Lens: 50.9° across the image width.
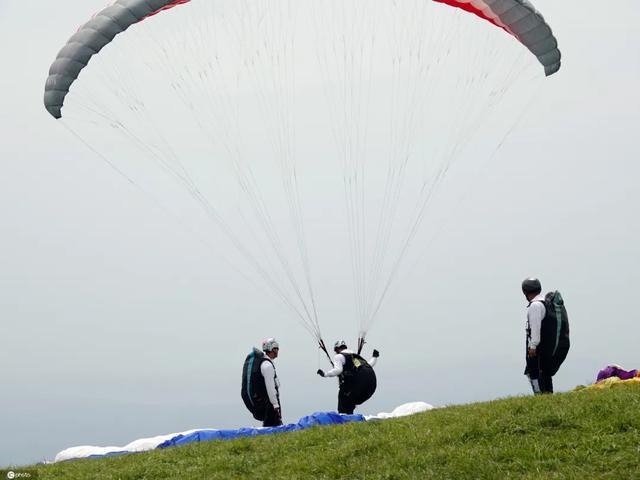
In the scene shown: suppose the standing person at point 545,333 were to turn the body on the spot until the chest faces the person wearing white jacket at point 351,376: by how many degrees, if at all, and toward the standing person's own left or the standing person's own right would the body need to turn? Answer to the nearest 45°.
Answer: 0° — they already face them

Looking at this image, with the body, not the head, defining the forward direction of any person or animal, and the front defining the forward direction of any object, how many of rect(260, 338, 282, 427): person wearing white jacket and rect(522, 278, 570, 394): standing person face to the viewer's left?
1

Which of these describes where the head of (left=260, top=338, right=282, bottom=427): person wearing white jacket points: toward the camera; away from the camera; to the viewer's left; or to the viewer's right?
to the viewer's right

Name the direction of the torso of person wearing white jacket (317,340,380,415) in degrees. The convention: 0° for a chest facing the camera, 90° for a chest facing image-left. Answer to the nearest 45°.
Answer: approximately 135°

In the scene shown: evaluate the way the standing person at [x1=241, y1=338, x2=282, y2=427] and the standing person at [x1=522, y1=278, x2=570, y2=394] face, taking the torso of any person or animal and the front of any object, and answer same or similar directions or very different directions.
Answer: very different directions

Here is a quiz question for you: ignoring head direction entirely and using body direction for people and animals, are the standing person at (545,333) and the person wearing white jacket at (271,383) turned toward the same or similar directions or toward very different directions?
very different directions

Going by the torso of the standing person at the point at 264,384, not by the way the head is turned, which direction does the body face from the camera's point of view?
to the viewer's right

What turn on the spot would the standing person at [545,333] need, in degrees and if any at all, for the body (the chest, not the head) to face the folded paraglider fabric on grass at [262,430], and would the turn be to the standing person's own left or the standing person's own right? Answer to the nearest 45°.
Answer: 0° — they already face it

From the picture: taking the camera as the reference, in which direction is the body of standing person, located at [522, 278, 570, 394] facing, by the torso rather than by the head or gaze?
to the viewer's left

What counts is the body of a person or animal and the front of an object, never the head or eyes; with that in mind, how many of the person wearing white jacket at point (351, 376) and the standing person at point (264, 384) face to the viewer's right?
1

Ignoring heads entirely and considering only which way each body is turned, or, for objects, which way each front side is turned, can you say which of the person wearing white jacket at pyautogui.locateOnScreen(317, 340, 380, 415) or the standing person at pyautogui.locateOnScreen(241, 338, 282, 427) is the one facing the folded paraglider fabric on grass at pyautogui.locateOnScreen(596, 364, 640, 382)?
the standing person

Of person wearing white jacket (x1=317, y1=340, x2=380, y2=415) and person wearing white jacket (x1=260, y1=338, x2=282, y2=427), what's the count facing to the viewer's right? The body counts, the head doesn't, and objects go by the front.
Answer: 1
